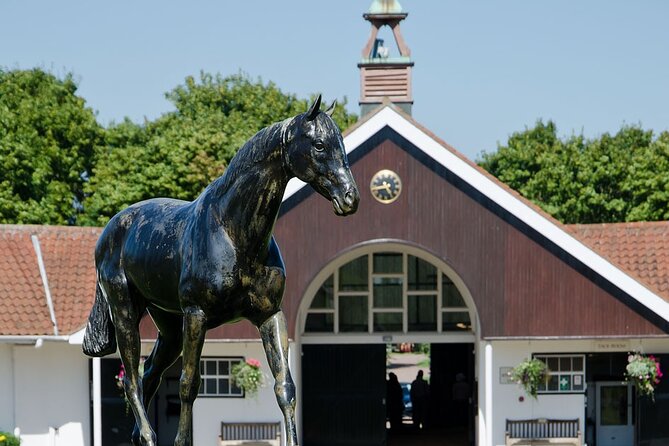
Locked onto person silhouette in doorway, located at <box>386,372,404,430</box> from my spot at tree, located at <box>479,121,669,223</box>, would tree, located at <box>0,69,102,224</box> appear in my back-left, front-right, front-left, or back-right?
front-right

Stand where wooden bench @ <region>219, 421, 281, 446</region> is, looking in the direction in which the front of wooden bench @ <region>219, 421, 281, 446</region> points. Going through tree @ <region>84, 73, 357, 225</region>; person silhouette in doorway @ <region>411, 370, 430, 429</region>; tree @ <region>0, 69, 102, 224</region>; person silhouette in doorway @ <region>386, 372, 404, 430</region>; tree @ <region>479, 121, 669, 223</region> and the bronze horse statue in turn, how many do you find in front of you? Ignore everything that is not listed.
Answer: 1

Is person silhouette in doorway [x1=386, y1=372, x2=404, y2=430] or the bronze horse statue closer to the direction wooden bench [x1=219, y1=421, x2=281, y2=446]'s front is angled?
the bronze horse statue

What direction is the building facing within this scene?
toward the camera

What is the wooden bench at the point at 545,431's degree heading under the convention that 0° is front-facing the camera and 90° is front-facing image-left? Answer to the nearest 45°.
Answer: approximately 0°

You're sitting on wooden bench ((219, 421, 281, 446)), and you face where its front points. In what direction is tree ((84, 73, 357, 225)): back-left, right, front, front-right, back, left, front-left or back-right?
back

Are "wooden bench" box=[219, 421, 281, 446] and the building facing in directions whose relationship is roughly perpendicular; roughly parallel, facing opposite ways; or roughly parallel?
roughly parallel

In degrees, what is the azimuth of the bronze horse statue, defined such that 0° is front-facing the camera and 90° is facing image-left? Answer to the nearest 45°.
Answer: approximately 315°

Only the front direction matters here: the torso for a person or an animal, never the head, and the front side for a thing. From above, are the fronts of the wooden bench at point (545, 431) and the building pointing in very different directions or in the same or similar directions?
same or similar directions

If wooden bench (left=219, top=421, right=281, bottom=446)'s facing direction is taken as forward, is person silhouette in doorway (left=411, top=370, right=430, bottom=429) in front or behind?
behind

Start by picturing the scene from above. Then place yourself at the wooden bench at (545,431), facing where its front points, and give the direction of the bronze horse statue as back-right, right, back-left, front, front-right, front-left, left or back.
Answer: front

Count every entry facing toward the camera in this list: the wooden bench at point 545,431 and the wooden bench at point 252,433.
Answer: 2

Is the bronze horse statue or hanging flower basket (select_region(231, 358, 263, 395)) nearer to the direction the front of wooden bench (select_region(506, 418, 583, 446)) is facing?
the bronze horse statue
